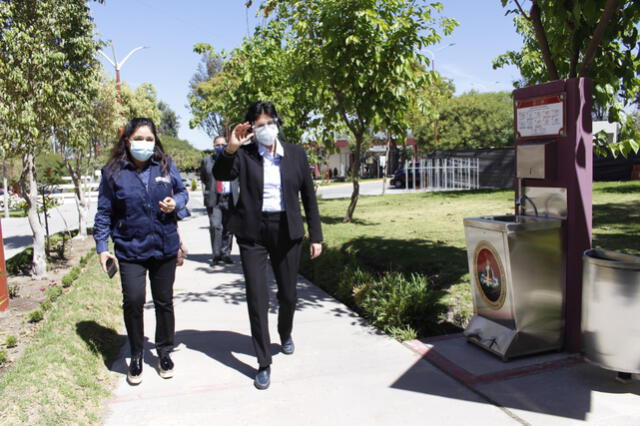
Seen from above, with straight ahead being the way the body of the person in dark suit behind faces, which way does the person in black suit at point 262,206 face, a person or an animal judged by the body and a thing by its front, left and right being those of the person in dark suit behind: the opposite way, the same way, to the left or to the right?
the same way

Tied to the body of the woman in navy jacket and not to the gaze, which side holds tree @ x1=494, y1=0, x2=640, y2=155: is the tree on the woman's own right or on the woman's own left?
on the woman's own left

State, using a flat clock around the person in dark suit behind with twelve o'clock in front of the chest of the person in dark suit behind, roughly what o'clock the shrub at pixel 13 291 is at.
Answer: The shrub is roughly at 2 o'clock from the person in dark suit behind.

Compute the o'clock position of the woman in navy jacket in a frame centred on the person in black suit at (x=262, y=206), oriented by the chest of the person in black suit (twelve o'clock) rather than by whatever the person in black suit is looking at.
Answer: The woman in navy jacket is roughly at 3 o'clock from the person in black suit.

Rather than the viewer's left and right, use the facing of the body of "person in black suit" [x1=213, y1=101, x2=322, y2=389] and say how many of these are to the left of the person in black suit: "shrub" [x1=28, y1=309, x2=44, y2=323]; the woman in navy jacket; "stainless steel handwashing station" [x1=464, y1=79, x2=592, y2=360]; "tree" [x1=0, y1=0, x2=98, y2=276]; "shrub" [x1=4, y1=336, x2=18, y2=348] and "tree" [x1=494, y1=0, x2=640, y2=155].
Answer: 2

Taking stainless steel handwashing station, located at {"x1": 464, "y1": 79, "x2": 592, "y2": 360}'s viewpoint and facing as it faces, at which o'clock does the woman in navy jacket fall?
The woman in navy jacket is roughly at 1 o'clock from the stainless steel handwashing station.

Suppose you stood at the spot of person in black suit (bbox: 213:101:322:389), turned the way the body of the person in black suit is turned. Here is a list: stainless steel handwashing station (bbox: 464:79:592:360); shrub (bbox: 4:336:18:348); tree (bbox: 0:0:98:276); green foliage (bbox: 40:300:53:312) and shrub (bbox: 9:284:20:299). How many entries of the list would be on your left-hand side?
1

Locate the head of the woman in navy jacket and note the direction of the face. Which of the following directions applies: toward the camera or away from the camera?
toward the camera

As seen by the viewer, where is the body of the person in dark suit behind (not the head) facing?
toward the camera

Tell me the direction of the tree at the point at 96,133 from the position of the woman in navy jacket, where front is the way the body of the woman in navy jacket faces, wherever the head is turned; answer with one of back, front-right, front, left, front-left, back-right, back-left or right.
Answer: back

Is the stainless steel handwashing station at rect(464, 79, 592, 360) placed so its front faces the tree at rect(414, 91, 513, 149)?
no

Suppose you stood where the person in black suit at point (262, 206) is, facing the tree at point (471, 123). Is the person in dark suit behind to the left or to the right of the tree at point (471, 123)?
left

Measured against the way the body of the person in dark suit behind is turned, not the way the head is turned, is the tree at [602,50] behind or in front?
in front

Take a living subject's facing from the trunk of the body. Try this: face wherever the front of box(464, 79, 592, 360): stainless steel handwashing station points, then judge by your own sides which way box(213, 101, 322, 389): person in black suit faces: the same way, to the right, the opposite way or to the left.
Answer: to the left

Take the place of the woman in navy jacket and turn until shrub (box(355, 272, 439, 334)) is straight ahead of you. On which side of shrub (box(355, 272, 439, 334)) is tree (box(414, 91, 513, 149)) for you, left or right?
left

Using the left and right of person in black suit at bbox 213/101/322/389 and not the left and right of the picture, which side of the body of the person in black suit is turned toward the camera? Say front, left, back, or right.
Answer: front

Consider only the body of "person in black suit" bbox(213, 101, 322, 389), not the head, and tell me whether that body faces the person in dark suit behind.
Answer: no

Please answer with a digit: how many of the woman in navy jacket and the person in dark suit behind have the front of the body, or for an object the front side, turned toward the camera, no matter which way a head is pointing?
2

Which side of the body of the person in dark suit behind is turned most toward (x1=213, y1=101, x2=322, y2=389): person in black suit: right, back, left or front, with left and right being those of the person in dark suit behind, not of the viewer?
front

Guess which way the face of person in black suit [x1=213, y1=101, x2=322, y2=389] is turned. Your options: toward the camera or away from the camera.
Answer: toward the camera

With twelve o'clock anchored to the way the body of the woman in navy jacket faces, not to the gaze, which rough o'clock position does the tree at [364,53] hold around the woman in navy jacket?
The tree is roughly at 7 o'clock from the woman in navy jacket.
